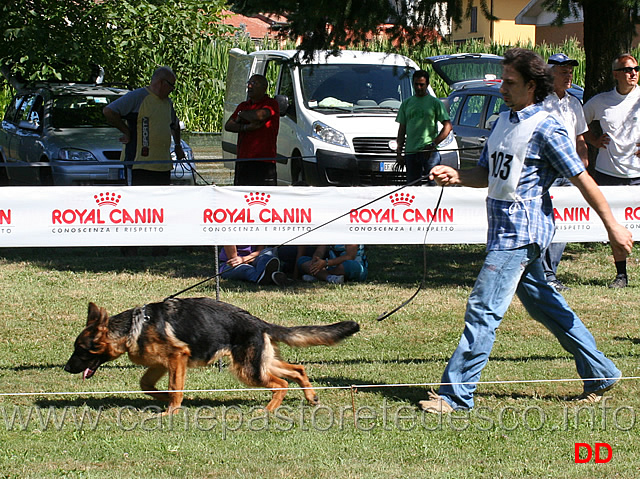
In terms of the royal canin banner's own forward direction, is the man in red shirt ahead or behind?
behind

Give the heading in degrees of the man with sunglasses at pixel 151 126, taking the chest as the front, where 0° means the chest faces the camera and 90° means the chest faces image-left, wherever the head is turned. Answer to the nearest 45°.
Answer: approximately 315°

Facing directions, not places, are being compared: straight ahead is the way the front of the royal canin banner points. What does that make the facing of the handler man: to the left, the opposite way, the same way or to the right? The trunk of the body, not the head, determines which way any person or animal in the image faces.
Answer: to the right

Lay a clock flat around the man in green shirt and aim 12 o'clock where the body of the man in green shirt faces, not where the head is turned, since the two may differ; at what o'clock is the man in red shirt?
The man in red shirt is roughly at 2 o'clock from the man in green shirt.

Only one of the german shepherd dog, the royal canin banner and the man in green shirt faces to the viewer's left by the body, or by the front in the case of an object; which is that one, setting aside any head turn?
the german shepherd dog

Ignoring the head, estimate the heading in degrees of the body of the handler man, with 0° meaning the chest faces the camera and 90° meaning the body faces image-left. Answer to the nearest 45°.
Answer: approximately 90°

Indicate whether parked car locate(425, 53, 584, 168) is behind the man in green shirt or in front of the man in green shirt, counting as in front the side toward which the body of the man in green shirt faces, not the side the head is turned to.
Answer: behind

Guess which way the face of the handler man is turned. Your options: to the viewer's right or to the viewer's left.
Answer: to the viewer's left

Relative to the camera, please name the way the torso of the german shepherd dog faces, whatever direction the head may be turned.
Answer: to the viewer's left

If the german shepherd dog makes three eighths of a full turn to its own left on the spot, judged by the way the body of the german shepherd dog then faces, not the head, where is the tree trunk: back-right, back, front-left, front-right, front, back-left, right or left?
left

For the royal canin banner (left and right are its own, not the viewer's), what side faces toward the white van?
back
